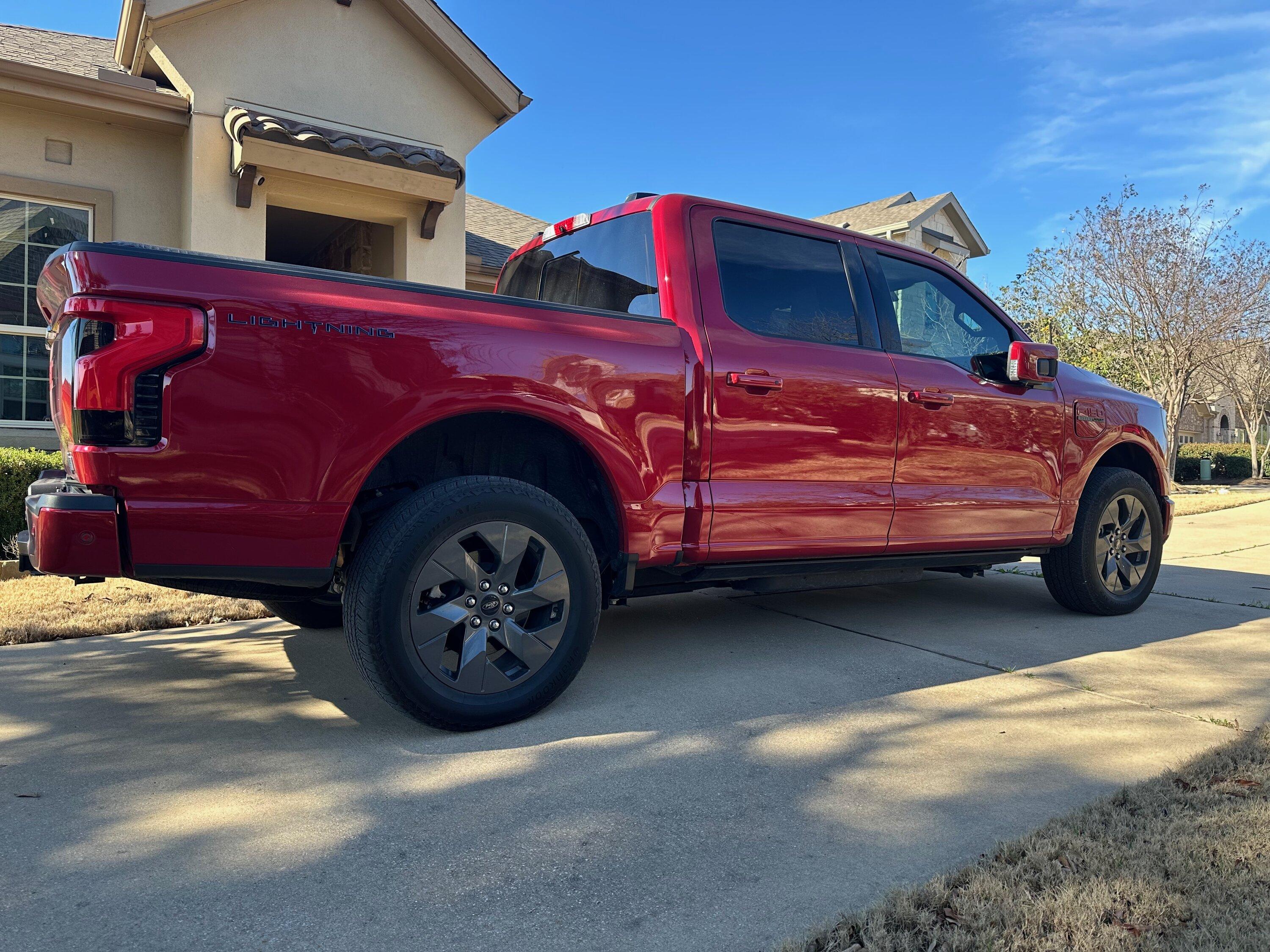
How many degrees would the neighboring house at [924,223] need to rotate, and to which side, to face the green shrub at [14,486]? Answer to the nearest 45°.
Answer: approximately 45° to its right

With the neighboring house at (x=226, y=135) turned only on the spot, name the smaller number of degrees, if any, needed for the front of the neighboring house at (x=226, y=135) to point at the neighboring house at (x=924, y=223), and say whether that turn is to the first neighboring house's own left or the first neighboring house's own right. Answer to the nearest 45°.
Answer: approximately 90° to the first neighboring house's own left

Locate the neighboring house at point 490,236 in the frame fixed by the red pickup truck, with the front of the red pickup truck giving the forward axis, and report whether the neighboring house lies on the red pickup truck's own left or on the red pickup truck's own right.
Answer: on the red pickup truck's own left

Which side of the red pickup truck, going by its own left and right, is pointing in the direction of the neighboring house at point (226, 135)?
left

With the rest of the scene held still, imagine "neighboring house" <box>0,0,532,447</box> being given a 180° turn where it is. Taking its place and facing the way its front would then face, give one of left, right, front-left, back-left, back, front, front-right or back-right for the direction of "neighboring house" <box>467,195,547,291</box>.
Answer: right

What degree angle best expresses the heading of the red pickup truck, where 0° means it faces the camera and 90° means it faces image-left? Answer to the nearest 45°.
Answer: approximately 225°

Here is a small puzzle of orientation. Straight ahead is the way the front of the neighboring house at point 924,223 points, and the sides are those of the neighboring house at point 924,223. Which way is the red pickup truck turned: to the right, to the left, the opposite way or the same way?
to the left

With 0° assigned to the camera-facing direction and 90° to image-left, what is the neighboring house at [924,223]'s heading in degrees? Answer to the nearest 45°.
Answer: approximately 315°

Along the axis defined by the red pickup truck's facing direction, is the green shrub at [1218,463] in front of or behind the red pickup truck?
in front

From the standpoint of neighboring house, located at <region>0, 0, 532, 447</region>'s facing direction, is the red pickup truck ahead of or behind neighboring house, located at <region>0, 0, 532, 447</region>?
ahead

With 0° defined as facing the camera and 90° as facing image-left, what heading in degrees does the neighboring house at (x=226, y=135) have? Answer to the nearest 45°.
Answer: approximately 315°
